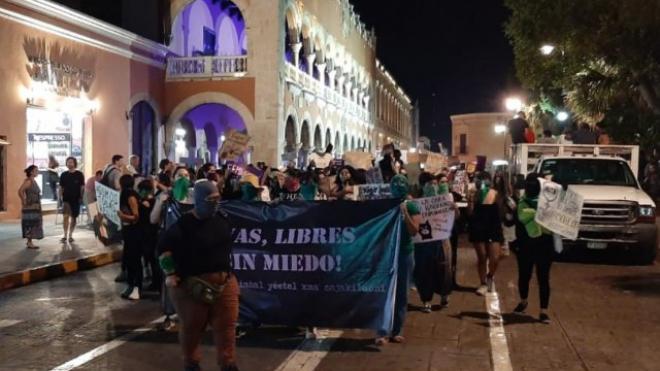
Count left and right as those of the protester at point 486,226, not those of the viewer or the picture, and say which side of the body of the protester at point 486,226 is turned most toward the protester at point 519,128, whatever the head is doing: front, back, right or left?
back

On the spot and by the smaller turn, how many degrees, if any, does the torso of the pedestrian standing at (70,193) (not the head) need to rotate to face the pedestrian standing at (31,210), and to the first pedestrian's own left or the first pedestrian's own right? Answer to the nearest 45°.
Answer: approximately 45° to the first pedestrian's own right

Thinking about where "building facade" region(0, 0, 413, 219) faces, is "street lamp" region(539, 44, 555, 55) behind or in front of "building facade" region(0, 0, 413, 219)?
in front

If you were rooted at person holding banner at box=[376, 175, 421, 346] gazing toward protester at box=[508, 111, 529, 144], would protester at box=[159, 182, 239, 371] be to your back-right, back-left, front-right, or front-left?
back-left

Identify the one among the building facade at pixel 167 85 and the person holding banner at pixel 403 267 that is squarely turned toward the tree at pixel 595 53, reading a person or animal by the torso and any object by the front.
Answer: the building facade

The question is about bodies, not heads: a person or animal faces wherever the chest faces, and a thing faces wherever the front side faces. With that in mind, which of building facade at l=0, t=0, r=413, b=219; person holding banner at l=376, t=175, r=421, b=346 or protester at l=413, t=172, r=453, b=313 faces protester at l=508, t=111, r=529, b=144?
the building facade

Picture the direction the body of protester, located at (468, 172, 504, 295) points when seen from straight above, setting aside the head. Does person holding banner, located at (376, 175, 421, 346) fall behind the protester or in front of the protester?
in front

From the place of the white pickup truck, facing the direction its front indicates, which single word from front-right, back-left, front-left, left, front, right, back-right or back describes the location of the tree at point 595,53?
back

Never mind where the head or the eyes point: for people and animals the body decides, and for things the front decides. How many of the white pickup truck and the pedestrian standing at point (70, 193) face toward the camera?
2

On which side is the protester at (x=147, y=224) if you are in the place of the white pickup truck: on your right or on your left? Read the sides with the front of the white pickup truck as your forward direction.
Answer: on your right

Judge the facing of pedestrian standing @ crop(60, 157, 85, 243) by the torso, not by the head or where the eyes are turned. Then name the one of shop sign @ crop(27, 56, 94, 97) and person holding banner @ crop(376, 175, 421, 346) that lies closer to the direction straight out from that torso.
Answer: the person holding banner

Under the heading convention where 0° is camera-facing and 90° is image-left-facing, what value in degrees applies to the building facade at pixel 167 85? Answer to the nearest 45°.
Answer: approximately 315°
